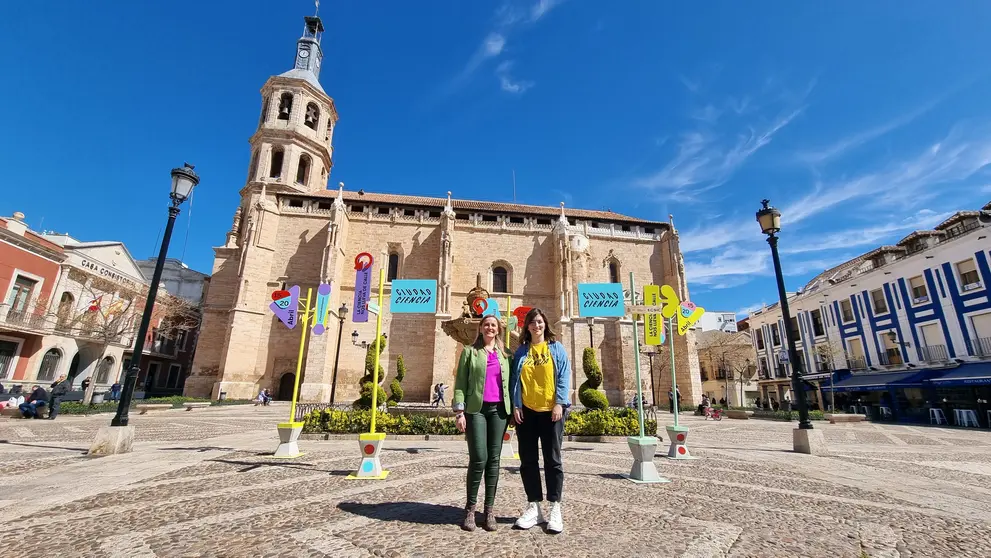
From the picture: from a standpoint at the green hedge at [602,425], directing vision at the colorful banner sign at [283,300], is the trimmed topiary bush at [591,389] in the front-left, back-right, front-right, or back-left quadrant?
back-right

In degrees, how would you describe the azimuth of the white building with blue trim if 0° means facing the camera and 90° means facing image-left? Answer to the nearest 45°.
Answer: approximately 45°

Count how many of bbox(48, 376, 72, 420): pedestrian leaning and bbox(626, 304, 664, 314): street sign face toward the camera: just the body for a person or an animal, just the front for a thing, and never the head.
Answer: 1

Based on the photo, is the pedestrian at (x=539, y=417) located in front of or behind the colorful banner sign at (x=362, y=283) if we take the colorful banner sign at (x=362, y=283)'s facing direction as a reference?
in front

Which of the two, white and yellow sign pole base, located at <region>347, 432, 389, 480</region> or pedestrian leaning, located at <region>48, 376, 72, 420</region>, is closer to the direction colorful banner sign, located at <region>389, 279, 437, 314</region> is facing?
the white and yellow sign pole base

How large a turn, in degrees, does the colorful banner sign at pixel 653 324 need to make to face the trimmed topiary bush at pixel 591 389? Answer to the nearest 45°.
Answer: approximately 135° to its right

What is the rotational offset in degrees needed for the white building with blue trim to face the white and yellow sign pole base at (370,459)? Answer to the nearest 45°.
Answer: approximately 45° to its left

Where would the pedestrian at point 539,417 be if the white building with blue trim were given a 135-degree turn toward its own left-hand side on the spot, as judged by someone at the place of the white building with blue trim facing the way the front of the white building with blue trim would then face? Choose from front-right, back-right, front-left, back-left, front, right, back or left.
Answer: right

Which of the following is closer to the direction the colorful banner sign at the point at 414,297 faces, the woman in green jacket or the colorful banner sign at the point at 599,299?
the woman in green jacket

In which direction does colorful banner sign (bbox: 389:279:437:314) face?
toward the camera

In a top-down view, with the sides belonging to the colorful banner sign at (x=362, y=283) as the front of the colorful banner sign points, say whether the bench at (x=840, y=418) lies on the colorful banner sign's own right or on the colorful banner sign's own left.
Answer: on the colorful banner sign's own left

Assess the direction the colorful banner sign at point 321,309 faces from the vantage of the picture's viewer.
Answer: facing the viewer

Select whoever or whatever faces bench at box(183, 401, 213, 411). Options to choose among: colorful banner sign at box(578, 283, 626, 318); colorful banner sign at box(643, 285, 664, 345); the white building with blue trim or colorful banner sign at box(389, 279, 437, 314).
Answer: the white building with blue trim

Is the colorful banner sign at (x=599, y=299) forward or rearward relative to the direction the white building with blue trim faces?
forward

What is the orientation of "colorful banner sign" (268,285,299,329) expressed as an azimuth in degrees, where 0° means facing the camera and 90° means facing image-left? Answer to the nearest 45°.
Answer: approximately 0°

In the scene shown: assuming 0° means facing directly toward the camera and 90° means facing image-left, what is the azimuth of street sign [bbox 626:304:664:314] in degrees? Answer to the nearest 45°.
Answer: approximately 0°
